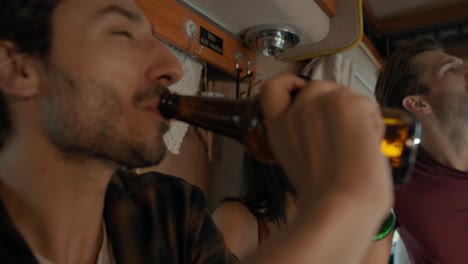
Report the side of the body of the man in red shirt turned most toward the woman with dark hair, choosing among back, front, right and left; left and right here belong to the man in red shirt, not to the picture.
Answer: back

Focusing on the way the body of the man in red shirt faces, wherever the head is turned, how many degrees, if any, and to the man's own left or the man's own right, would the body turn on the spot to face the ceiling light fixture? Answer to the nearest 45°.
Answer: approximately 90° to the man's own right
